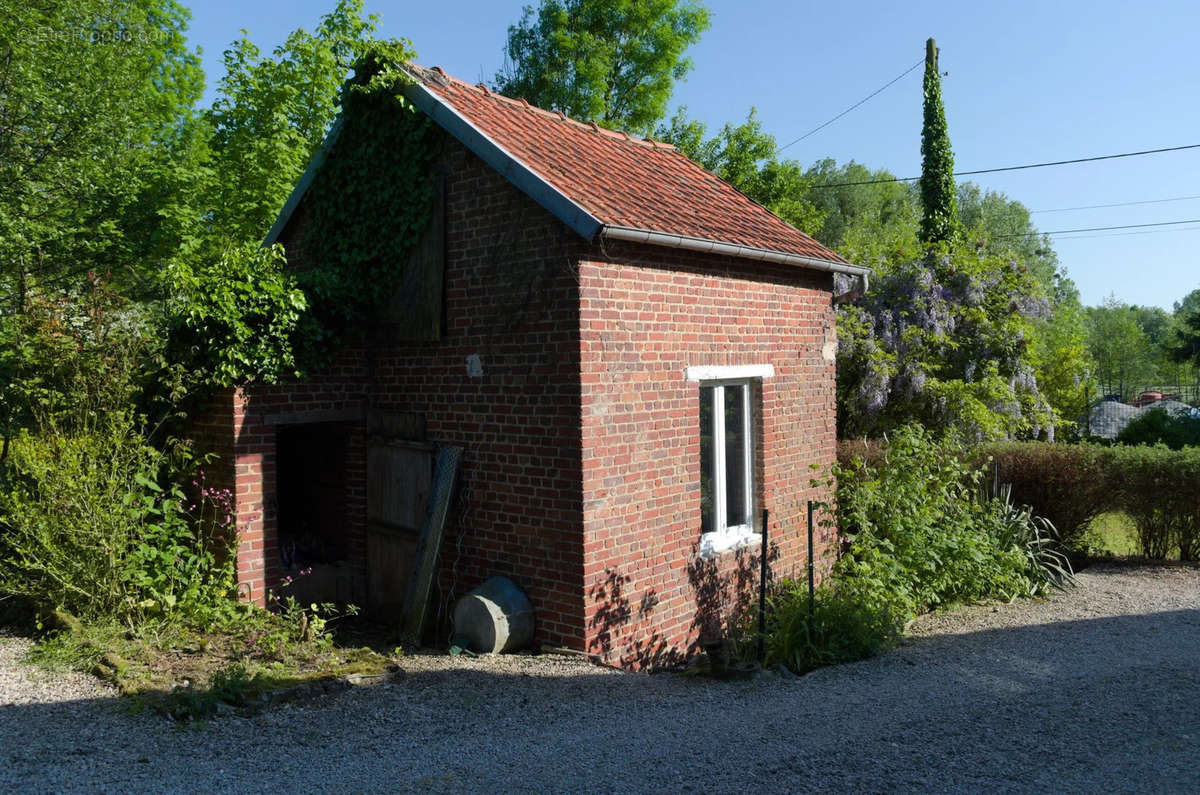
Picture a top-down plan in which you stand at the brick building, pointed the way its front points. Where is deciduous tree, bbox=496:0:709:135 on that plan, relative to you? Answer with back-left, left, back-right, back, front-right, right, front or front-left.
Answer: back-right

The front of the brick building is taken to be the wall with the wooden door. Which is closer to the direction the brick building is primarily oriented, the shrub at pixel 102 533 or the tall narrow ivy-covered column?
the shrub

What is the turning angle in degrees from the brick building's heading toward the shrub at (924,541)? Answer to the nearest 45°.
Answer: approximately 135° to its left

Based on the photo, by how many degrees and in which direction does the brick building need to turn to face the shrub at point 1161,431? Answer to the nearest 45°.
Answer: approximately 180°

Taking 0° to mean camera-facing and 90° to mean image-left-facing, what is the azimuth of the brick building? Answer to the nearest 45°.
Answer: approximately 45°
